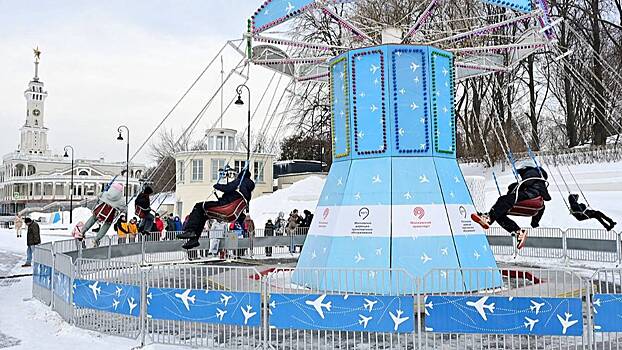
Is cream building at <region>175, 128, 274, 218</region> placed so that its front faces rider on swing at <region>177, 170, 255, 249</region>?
yes

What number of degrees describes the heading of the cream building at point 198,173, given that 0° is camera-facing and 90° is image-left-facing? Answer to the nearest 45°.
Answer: approximately 0°

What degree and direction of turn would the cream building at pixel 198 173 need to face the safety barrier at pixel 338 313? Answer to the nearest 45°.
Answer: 0° — it already faces it

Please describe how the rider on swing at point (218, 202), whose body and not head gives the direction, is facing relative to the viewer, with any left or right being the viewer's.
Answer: facing to the left of the viewer

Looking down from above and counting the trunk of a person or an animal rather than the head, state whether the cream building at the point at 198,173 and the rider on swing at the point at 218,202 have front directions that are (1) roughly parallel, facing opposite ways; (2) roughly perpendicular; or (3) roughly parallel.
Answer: roughly perpendicular

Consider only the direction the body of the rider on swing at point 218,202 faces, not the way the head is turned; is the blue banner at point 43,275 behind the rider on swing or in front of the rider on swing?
in front

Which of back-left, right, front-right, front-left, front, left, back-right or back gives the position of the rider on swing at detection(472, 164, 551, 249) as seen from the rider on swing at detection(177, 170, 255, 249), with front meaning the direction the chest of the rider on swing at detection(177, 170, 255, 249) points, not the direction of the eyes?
back

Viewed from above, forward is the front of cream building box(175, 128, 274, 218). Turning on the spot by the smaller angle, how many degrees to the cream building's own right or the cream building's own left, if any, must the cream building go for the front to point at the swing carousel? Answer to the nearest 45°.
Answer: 0° — it already faces it

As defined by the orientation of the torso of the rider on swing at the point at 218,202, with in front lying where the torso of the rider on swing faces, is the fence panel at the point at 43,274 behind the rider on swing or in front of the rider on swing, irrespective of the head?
in front

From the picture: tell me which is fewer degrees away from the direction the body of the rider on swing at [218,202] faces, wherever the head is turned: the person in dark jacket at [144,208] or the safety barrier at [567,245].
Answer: the person in dark jacket
